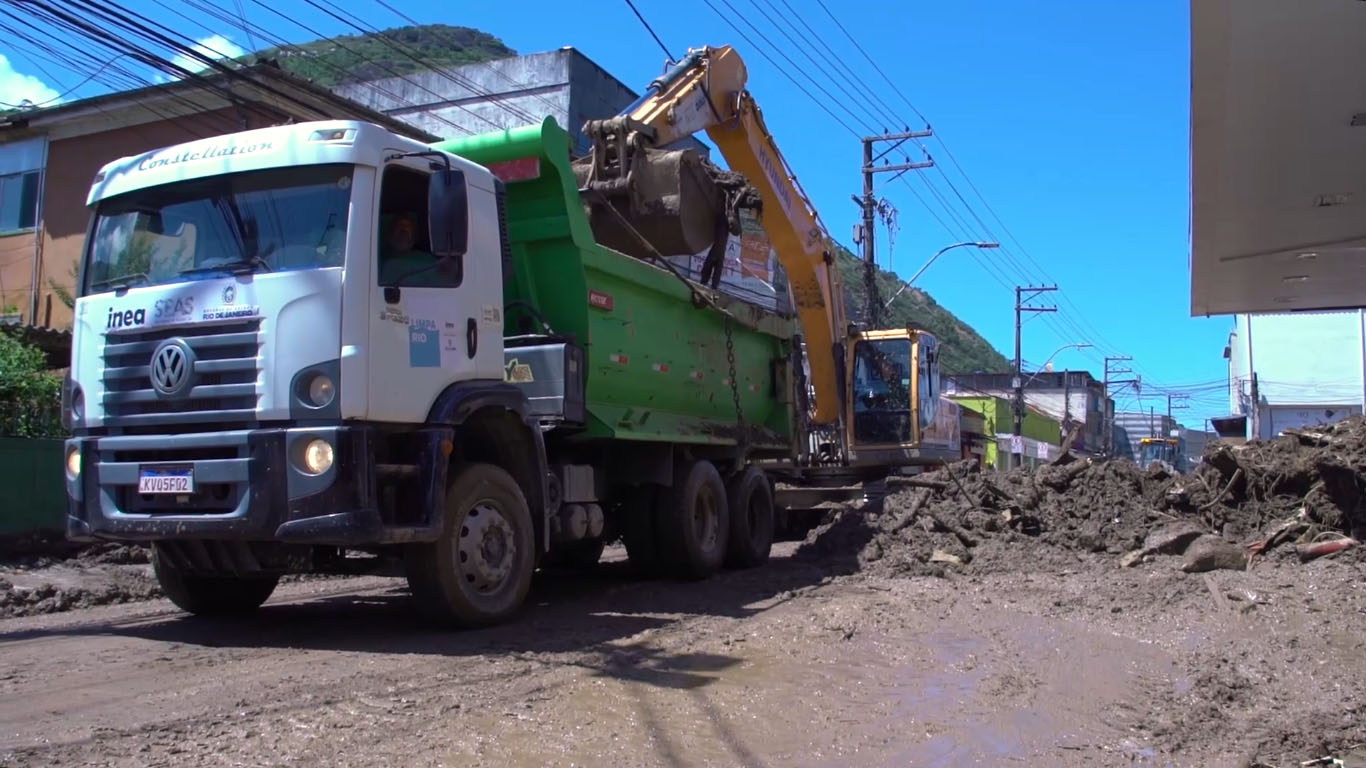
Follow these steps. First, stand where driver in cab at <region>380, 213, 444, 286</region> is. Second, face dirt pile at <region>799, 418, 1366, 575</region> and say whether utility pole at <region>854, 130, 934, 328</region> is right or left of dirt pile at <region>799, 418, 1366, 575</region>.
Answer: left

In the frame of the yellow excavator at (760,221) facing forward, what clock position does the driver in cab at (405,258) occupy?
The driver in cab is roughly at 11 o'clock from the yellow excavator.

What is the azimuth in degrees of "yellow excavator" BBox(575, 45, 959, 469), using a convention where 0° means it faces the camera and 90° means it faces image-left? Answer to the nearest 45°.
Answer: approximately 45°

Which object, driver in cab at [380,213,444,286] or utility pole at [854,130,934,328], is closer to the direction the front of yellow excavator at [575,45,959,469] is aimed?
the driver in cab

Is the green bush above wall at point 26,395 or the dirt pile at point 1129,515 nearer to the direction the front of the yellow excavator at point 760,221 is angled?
the green bush above wall

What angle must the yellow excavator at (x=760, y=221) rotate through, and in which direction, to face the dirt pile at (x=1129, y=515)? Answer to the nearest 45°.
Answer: approximately 135° to its left

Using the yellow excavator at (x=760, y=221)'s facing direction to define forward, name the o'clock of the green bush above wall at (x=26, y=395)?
The green bush above wall is roughly at 1 o'clock from the yellow excavator.

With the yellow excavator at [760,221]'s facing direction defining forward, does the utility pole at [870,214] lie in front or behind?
behind
